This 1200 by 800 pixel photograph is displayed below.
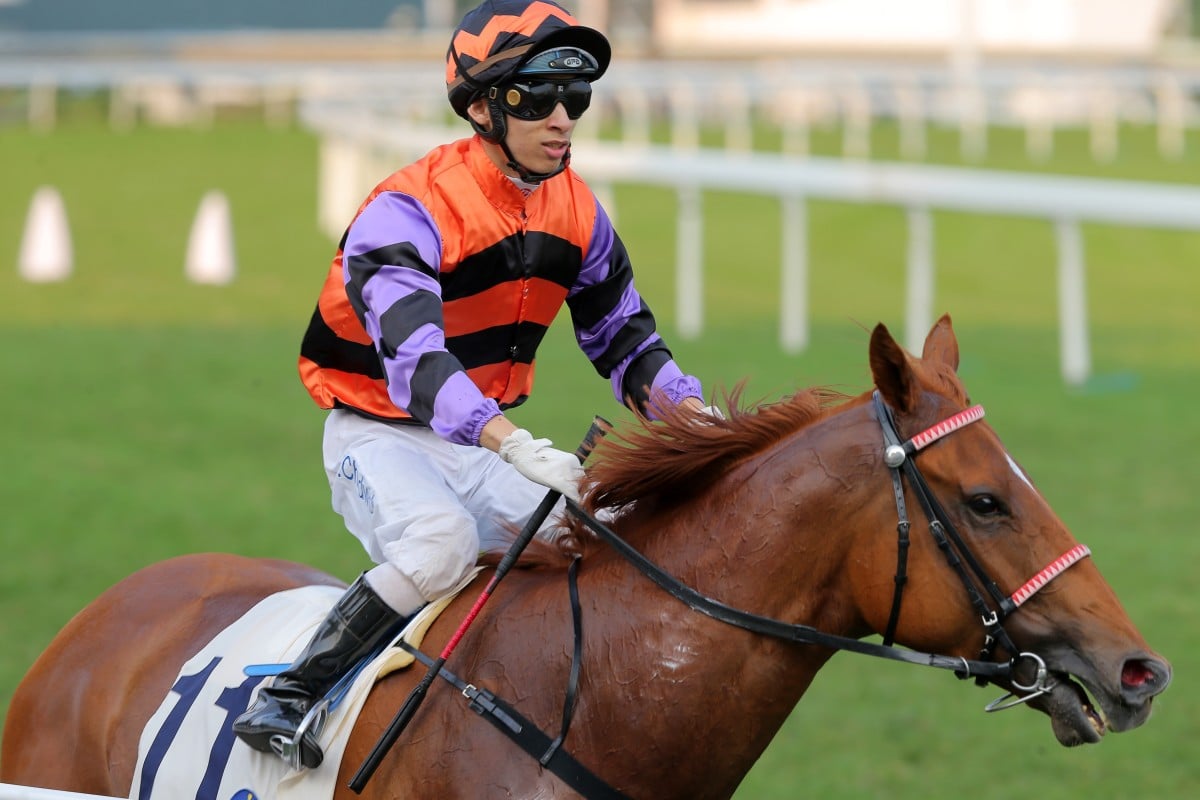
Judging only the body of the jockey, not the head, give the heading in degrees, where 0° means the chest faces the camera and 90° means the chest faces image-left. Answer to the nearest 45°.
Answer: approximately 315°
